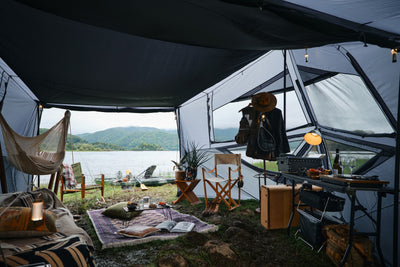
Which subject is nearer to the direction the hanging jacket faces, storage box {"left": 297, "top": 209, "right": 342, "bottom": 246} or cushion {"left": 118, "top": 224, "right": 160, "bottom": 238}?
the storage box

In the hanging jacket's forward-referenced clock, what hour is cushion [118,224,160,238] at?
The cushion is roughly at 2 o'clock from the hanging jacket.

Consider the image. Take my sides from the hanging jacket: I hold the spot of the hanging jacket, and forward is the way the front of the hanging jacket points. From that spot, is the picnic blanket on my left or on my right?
on my right

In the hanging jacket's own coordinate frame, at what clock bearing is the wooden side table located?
The wooden side table is roughly at 4 o'clock from the hanging jacket.

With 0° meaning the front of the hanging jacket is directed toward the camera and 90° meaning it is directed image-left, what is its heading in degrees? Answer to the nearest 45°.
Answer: approximately 0°

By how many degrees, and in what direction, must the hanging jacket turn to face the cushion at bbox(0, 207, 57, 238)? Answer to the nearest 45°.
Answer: approximately 45° to its right

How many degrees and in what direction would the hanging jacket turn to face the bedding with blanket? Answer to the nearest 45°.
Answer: approximately 45° to its right

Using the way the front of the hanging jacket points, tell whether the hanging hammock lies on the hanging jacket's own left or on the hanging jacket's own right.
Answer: on the hanging jacket's own right

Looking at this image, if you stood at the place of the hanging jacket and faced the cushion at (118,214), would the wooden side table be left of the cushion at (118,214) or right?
right
